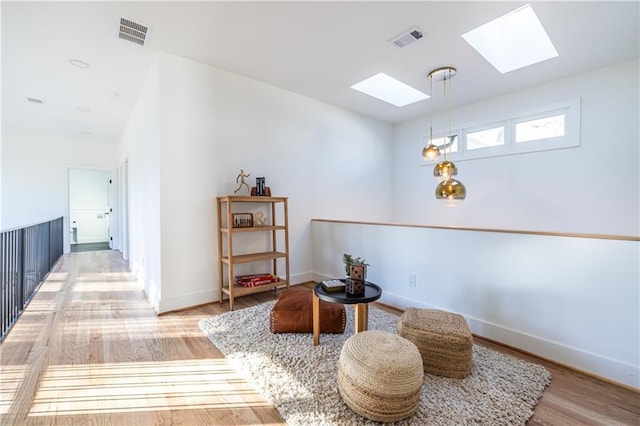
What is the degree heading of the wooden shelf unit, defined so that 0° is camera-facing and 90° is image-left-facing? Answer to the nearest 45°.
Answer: approximately 315°

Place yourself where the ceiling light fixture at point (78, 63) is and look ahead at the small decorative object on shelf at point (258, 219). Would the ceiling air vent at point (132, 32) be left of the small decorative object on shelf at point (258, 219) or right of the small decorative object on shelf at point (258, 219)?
right

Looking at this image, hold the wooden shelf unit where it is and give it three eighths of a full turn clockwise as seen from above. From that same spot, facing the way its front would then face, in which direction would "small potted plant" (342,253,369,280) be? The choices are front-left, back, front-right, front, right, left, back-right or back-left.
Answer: back-left

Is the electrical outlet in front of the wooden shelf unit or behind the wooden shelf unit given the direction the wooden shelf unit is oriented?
in front

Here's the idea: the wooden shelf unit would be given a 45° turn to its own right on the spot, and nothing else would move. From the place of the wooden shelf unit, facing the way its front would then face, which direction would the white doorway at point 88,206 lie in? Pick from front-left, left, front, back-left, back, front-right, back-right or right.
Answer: back-right

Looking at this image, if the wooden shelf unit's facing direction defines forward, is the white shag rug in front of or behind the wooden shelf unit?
in front
